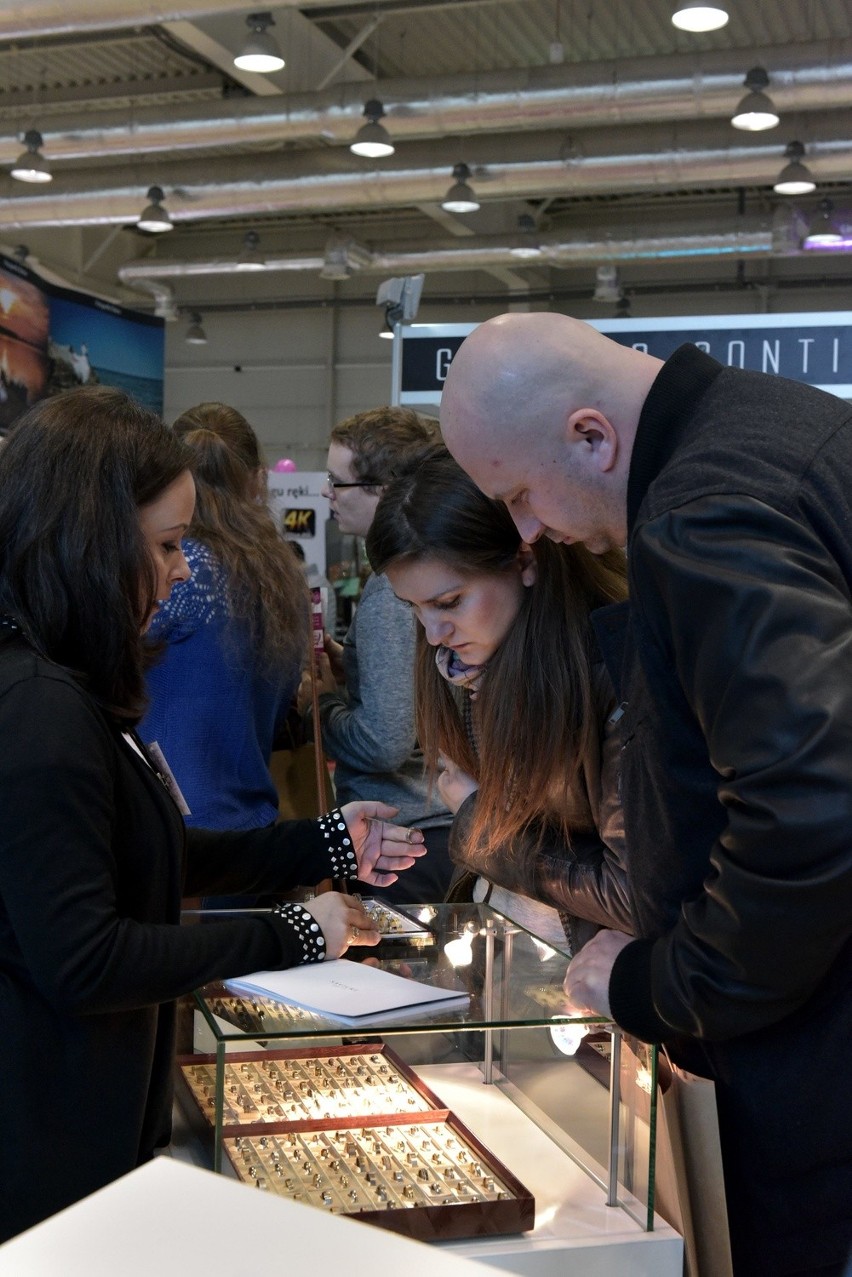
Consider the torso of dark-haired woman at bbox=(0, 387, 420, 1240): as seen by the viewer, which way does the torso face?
to the viewer's right

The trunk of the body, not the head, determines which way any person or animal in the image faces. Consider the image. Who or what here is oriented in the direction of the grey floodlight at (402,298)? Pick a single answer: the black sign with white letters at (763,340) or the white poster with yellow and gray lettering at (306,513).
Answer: the white poster with yellow and gray lettering at (306,513)

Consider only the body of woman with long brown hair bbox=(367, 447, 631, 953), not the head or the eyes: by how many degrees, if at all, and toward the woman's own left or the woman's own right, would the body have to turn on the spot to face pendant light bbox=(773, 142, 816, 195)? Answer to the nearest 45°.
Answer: approximately 135° to the woman's own right

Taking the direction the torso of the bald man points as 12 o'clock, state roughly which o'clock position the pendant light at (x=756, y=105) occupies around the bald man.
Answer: The pendant light is roughly at 3 o'clock from the bald man.

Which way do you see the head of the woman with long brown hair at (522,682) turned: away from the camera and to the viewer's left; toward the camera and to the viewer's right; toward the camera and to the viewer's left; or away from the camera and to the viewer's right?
toward the camera and to the viewer's left

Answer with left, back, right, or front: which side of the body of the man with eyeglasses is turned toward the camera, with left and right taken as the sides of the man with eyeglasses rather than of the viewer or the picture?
left

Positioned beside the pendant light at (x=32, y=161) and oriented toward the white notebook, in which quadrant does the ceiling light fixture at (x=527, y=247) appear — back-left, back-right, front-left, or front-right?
back-left

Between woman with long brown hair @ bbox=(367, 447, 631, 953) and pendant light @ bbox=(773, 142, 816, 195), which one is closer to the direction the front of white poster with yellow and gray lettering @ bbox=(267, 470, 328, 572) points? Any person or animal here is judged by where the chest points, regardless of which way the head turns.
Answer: the woman with long brown hair

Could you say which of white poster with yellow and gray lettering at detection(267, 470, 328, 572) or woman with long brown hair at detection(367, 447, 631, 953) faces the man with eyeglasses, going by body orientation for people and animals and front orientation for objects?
the white poster with yellow and gray lettering

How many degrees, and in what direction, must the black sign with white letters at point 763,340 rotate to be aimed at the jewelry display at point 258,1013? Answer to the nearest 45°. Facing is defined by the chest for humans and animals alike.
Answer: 0° — it already faces it

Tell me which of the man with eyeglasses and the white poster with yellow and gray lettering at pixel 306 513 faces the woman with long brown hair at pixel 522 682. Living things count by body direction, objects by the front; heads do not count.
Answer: the white poster with yellow and gray lettering

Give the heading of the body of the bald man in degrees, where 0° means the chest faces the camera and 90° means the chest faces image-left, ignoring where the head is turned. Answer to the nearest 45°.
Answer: approximately 90°

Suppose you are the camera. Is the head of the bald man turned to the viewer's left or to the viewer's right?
to the viewer's left

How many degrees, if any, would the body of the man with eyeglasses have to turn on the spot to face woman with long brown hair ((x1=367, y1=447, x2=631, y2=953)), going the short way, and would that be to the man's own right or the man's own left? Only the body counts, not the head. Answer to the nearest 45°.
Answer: approximately 90° to the man's own left

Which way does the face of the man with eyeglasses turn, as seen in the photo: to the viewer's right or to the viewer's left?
to the viewer's left
